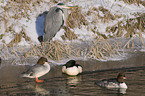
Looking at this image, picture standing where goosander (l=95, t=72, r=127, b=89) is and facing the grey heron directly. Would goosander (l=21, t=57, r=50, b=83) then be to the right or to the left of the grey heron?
left

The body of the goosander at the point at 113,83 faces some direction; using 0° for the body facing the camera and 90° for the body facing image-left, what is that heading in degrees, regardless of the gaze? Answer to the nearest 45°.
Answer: approximately 270°
